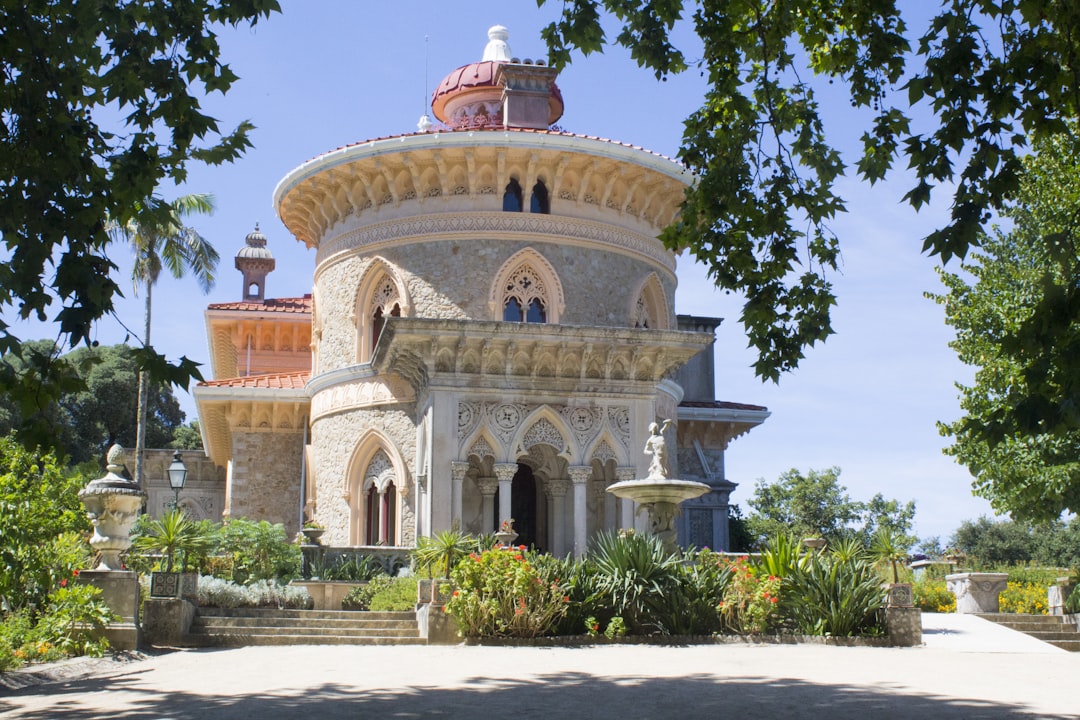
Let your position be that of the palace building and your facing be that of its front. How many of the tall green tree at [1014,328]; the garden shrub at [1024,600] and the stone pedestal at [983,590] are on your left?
3

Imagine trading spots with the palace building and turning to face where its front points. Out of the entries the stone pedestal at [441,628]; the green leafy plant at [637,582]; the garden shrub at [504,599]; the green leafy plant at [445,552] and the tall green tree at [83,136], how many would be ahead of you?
5

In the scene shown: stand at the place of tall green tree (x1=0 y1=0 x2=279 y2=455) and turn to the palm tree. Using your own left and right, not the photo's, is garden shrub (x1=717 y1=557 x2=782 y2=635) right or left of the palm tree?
right

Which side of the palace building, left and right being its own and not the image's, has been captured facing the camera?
front

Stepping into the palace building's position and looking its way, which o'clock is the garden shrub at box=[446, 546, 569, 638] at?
The garden shrub is roughly at 12 o'clock from the palace building.

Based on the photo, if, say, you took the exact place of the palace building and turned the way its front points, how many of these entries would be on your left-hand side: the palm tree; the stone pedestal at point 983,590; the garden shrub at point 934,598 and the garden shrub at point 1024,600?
3

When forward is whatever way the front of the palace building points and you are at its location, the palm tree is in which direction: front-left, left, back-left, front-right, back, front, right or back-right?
back-right

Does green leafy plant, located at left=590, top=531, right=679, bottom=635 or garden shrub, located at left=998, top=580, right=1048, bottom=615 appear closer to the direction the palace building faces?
the green leafy plant

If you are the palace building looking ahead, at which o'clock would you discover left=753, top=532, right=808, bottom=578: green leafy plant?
The green leafy plant is roughly at 11 o'clock from the palace building.

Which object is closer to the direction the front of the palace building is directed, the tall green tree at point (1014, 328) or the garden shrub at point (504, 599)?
the garden shrub

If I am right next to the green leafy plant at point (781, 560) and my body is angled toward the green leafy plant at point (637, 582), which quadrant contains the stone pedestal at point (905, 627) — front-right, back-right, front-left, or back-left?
back-left

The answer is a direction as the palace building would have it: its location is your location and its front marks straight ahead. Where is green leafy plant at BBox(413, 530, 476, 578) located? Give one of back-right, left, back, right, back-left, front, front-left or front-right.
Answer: front

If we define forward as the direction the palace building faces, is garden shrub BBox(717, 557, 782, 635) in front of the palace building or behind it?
in front

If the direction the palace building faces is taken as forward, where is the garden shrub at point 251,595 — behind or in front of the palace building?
in front

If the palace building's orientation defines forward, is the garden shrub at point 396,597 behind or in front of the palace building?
in front

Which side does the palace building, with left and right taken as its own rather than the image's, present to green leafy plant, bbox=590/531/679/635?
front

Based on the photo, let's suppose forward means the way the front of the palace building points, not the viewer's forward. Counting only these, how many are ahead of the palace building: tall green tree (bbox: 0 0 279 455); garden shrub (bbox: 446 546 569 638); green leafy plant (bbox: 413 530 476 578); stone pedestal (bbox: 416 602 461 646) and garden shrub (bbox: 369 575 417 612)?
5
